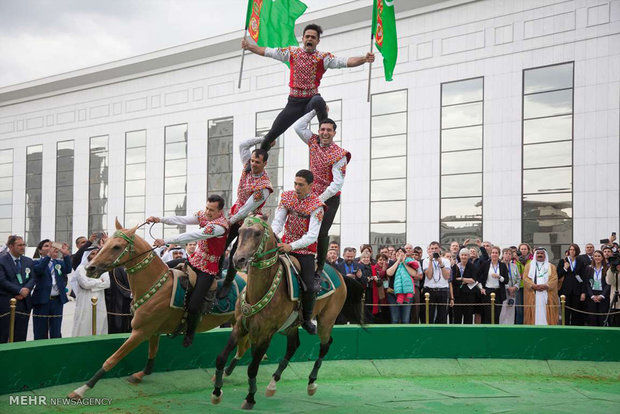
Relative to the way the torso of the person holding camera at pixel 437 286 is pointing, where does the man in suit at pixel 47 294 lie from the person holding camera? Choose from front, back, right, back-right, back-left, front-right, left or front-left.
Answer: front-right

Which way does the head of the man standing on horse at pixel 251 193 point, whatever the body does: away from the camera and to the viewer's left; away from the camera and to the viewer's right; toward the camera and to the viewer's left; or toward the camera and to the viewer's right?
toward the camera and to the viewer's left

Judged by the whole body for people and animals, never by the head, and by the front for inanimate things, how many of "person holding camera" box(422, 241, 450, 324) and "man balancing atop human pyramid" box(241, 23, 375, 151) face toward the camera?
2

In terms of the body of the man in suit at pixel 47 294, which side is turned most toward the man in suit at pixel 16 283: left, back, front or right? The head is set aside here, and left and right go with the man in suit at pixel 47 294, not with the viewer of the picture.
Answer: right

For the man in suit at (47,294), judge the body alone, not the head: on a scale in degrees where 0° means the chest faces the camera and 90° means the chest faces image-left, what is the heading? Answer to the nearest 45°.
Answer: approximately 315°

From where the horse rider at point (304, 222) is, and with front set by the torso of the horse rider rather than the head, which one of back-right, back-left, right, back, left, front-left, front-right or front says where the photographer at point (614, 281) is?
back

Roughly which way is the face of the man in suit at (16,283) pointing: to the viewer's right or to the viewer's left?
to the viewer's right

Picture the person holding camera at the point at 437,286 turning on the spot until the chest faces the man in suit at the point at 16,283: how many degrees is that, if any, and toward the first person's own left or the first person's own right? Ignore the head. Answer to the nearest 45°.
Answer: approximately 45° to the first person's own right

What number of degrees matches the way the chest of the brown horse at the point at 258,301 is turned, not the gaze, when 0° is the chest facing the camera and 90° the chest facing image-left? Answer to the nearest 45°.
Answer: approximately 45°
